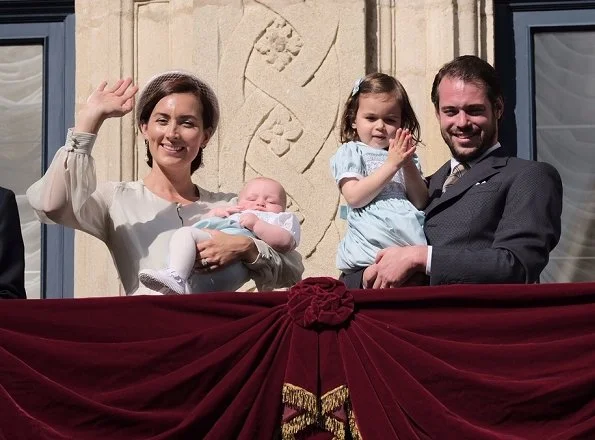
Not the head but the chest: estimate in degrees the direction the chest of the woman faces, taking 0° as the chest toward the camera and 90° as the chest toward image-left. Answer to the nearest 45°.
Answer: approximately 0°

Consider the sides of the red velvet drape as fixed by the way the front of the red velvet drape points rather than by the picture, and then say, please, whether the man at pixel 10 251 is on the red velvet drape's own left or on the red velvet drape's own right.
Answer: on the red velvet drape's own right

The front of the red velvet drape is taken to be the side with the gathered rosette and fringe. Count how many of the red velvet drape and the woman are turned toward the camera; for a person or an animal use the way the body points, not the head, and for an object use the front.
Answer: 2

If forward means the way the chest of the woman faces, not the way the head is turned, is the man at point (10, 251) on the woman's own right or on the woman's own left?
on the woman's own right

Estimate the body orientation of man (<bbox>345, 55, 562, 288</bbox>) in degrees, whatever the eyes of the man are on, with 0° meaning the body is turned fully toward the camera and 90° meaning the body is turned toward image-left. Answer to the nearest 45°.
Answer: approximately 45°

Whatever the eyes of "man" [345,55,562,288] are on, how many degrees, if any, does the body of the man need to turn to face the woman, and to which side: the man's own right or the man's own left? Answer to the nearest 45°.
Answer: approximately 45° to the man's own right
